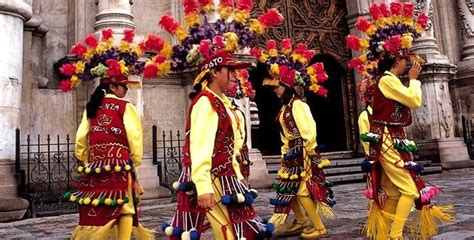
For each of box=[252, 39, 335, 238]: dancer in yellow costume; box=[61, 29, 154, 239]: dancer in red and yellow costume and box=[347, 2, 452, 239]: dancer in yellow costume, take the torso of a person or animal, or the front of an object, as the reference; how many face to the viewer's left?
1

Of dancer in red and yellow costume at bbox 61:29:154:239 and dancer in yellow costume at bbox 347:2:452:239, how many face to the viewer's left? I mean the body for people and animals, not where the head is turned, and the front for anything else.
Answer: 0

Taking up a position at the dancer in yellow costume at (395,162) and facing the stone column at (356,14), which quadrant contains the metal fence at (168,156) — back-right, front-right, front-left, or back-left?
front-left

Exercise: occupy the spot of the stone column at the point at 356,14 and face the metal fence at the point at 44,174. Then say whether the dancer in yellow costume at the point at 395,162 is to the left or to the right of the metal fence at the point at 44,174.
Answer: left

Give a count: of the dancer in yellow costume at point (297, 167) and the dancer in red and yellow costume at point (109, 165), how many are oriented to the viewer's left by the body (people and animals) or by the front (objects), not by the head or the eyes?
1

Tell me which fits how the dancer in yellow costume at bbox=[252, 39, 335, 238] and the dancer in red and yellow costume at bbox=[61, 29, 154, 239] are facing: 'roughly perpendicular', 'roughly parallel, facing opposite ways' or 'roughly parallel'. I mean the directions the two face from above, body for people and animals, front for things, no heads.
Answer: roughly perpendicular

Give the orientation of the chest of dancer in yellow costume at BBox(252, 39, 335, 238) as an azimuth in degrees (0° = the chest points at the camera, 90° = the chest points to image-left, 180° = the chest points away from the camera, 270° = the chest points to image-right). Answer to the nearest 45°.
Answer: approximately 90°

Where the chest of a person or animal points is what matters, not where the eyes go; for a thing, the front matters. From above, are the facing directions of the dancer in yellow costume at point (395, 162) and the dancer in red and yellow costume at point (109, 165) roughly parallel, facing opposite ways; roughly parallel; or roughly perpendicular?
roughly perpendicular

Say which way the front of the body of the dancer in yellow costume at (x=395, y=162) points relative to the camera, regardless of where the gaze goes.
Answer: to the viewer's right

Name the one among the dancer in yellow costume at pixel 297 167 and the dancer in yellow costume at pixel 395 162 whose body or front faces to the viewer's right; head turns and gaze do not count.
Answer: the dancer in yellow costume at pixel 395 162

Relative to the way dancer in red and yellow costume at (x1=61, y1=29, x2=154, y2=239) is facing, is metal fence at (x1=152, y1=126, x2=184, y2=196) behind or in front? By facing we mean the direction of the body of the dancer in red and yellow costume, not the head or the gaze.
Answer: in front

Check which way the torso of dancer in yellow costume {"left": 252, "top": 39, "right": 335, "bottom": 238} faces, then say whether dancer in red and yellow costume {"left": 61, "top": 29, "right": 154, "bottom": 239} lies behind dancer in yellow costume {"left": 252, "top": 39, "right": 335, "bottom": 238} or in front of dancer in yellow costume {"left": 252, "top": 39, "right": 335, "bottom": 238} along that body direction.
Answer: in front
